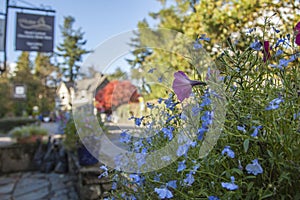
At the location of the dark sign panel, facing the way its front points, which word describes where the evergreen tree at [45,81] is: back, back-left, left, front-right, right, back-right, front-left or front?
back

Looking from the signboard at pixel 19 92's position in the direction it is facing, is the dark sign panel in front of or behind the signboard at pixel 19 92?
in front

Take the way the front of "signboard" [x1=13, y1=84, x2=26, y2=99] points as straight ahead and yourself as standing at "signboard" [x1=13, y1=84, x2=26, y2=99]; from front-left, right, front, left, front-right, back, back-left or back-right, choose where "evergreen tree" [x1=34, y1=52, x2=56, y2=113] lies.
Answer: back

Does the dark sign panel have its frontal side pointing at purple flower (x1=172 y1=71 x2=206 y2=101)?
yes

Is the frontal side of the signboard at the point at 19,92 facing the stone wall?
yes

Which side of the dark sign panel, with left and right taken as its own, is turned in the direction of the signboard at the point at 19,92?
back

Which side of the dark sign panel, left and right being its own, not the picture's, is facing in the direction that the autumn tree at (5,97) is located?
back

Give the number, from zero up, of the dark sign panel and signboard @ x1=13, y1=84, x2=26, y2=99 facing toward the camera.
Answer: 2

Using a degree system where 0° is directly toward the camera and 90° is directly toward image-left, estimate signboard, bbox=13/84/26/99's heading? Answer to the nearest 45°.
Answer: approximately 0°

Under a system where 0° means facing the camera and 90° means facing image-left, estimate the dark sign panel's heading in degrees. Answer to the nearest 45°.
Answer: approximately 0°

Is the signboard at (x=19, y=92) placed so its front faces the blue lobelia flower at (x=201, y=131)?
yes
